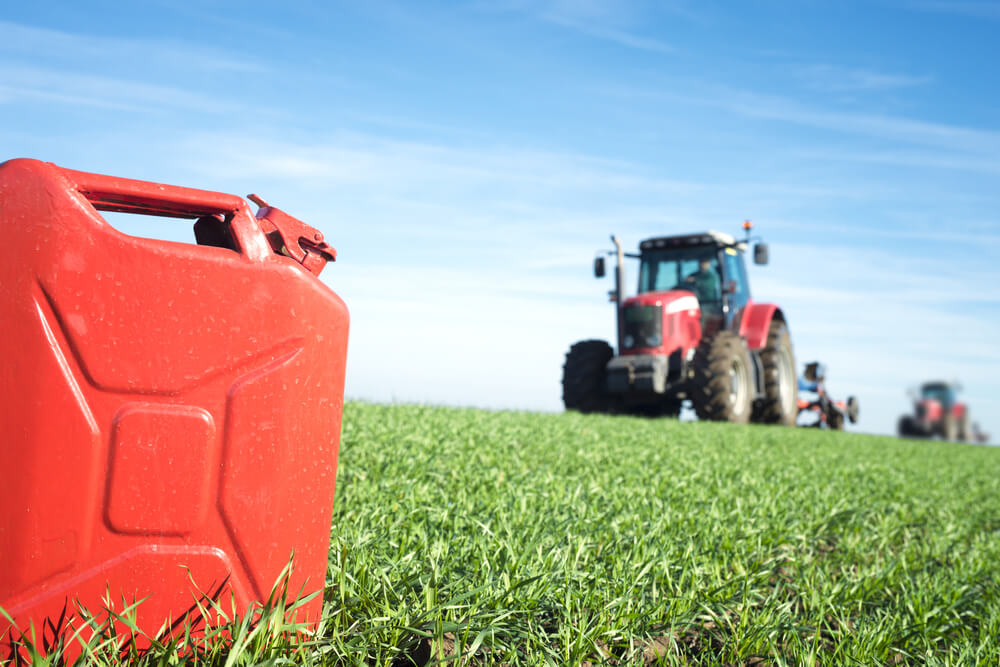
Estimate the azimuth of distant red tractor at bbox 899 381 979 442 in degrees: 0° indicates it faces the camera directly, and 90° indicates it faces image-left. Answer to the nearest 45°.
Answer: approximately 45°

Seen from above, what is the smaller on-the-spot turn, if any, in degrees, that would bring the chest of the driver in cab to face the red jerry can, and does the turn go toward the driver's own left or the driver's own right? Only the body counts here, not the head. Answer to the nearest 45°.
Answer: approximately 45° to the driver's own left

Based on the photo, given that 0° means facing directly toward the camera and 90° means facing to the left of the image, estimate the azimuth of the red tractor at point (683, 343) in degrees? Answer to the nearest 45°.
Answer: approximately 45°

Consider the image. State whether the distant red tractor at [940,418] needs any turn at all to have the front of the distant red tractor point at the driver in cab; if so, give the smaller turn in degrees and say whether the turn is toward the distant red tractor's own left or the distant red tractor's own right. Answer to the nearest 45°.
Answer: approximately 45° to the distant red tractor's own left

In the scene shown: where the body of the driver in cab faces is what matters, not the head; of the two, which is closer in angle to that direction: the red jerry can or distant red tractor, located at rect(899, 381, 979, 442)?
the red jerry can

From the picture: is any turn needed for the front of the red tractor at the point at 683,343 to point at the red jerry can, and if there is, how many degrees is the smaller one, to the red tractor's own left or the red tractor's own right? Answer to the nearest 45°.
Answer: approximately 45° to the red tractor's own left

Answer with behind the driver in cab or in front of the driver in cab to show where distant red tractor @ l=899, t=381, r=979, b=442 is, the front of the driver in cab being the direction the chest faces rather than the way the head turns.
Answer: behind

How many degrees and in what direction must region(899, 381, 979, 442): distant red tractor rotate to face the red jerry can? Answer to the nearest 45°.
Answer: approximately 45° to its left

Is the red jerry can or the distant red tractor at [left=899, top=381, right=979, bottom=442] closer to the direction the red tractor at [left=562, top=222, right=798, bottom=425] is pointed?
the red jerry can
